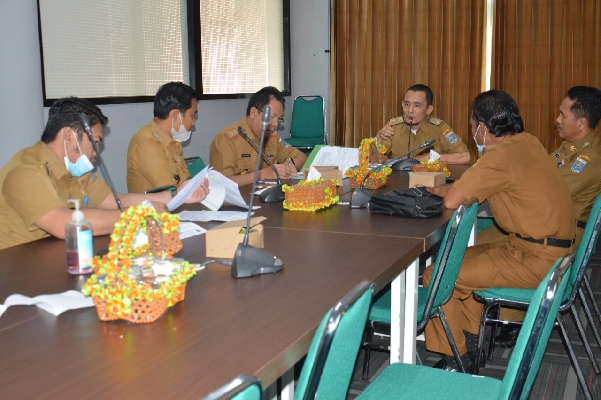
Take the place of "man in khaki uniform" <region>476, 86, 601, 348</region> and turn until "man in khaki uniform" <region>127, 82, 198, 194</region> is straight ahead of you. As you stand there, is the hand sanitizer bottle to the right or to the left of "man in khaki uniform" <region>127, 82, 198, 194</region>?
left

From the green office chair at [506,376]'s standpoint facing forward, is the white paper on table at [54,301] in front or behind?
in front

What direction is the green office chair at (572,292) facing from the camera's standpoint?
to the viewer's left

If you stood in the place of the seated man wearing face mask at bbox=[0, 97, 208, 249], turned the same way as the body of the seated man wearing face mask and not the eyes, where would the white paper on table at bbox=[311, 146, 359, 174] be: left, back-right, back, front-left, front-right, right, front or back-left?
left

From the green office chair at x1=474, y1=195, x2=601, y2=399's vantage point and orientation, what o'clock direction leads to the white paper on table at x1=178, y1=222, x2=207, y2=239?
The white paper on table is roughly at 11 o'clock from the green office chair.

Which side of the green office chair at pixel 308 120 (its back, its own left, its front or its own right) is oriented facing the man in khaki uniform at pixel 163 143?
front

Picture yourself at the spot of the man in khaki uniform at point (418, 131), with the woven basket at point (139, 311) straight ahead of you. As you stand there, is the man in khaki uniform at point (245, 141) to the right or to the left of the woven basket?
right

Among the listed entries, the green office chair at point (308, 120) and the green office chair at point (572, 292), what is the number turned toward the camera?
1

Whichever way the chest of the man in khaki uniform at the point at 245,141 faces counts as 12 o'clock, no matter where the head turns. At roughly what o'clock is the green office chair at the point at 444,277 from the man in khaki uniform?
The green office chair is roughly at 1 o'clock from the man in khaki uniform.

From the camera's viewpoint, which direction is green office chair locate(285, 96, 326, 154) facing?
toward the camera

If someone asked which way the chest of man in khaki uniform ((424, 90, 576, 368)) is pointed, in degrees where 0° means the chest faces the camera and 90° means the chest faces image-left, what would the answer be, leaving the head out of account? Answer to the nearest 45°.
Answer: approximately 135°

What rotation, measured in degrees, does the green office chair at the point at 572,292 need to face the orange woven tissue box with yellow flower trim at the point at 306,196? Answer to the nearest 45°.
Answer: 0° — it already faces it

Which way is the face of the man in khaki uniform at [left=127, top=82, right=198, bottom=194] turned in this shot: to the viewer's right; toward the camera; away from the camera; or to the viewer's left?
to the viewer's right

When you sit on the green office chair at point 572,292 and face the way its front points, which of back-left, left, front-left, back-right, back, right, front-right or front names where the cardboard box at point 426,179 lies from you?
front-right

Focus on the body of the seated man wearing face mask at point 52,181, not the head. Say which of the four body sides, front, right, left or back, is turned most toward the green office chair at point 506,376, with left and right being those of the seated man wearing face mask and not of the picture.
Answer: front
